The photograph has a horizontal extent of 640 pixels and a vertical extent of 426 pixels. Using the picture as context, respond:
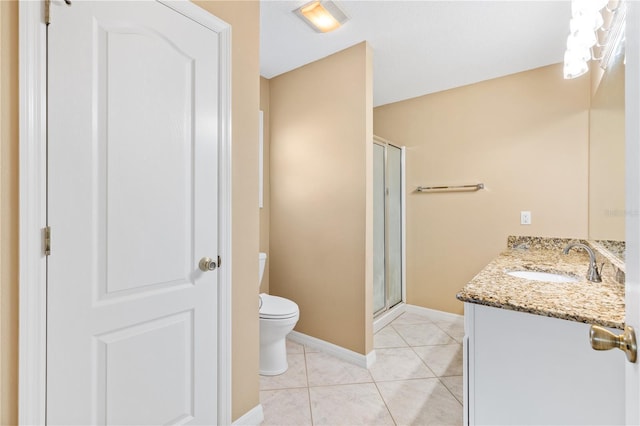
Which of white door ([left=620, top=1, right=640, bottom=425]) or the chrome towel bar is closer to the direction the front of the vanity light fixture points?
the chrome towel bar

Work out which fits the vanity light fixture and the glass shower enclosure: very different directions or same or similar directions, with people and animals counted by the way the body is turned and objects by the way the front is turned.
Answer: very different directions

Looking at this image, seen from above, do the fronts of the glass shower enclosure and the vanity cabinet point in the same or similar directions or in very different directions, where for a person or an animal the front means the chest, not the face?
very different directions

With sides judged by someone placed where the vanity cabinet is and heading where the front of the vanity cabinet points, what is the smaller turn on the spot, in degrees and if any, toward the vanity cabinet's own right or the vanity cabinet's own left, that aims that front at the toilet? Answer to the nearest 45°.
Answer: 0° — it already faces it

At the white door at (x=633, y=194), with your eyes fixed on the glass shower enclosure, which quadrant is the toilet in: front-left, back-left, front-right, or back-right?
front-left

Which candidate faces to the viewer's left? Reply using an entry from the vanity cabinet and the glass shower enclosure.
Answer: the vanity cabinet

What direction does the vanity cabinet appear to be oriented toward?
to the viewer's left

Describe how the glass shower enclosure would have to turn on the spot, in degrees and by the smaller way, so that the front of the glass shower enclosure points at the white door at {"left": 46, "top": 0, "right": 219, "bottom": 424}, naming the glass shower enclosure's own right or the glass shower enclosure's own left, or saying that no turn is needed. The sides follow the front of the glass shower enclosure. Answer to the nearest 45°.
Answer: approximately 90° to the glass shower enclosure's own right

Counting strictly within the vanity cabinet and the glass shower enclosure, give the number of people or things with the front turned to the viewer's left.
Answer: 1

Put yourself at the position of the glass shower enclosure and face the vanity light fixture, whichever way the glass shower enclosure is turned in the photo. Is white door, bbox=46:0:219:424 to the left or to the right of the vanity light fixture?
right

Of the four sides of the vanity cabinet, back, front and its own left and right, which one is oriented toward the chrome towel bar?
right

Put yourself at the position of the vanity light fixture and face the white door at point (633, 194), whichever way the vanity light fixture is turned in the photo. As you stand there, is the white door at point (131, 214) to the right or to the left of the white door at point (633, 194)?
right

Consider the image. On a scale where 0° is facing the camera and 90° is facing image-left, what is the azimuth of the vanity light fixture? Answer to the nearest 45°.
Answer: approximately 90°
